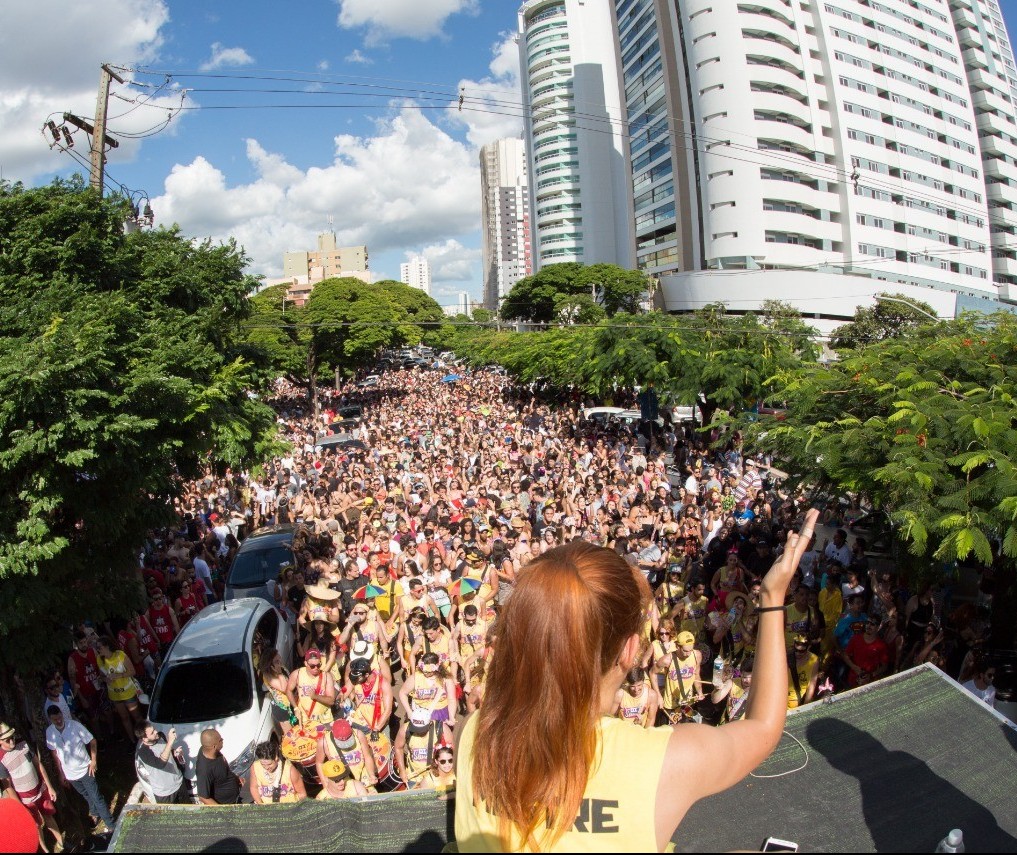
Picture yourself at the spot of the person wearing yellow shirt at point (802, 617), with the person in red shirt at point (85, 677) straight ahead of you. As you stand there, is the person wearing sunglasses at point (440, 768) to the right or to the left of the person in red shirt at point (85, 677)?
left

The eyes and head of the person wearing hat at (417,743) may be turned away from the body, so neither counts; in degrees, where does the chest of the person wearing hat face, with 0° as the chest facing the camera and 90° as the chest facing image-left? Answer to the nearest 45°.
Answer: approximately 0°

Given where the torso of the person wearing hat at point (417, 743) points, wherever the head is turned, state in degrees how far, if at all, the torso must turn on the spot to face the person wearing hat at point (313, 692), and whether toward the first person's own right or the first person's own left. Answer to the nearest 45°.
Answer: approximately 135° to the first person's own right

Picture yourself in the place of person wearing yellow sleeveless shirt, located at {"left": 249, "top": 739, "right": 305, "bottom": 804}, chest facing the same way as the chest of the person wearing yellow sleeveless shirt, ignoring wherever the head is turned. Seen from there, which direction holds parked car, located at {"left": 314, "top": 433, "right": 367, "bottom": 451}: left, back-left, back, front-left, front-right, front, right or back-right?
back

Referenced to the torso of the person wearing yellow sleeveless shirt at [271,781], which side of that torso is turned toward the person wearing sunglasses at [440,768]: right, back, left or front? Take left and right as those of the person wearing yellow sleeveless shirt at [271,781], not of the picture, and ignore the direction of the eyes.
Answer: left
